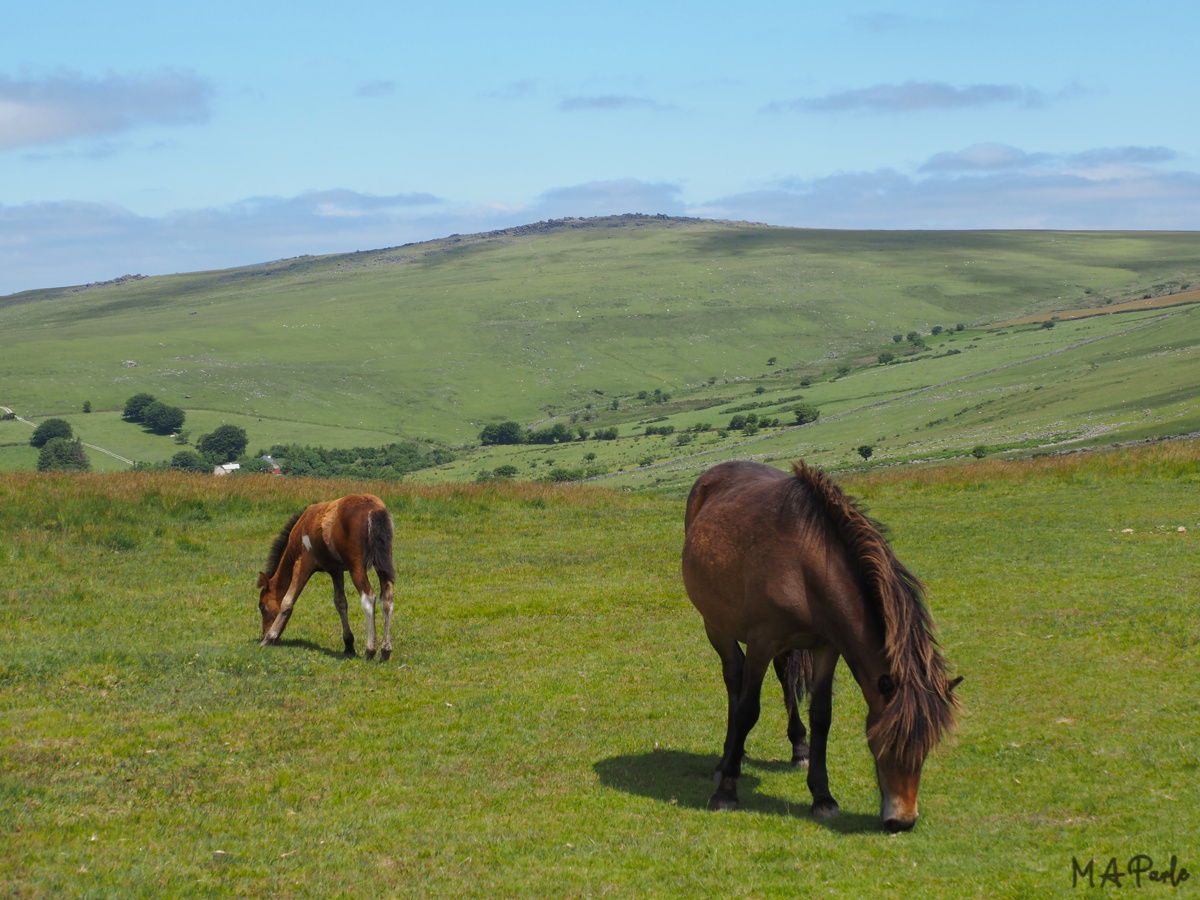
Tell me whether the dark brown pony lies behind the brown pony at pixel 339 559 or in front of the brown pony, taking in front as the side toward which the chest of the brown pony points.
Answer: behind

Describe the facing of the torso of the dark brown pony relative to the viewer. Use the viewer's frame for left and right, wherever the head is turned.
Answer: facing the viewer and to the right of the viewer

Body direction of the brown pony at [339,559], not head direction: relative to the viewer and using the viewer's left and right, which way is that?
facing away from the viewer and to the left of the viewer

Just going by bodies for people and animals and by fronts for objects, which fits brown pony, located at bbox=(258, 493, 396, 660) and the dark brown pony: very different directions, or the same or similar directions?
very different directions

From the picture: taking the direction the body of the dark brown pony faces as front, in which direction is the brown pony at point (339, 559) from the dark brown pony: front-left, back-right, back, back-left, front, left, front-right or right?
back
